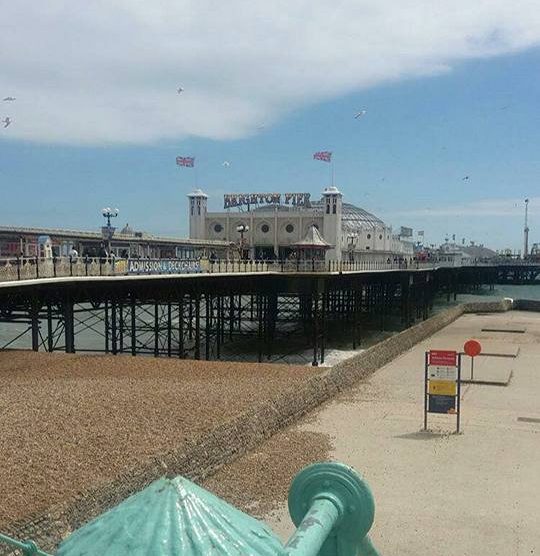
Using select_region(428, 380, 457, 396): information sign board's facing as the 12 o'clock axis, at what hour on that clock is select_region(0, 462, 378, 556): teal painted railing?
The teal painted railing is roughly at 12 o'clock from the information sign board.

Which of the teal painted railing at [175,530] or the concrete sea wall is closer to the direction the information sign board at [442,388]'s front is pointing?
the teal painted railing

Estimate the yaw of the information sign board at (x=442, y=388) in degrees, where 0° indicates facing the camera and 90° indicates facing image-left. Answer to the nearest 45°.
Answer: approximately 0°
